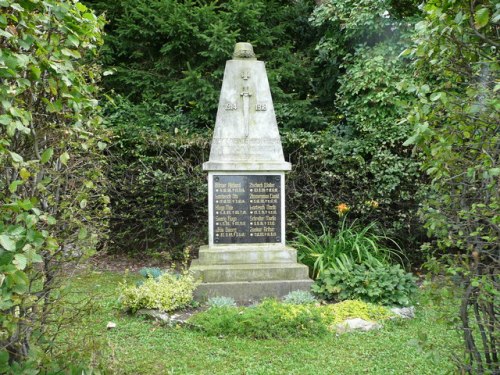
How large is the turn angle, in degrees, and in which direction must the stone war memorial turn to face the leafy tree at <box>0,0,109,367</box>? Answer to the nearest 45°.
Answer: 0° — it already faces it

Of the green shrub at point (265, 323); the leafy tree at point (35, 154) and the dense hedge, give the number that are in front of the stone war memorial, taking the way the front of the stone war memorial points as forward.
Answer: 2

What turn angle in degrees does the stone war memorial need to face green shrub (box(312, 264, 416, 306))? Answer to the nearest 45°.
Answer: approximately 45° to its left

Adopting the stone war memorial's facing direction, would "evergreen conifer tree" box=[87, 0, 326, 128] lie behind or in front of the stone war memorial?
behind

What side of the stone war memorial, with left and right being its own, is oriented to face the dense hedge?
back

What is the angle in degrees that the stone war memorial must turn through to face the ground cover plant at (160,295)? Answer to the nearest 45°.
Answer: approximately 45° to its right

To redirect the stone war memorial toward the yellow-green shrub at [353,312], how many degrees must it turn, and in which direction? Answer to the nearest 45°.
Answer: approximately 45° to its left

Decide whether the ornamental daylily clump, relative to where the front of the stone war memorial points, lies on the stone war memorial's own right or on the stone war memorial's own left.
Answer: on the stone war memorial's own left

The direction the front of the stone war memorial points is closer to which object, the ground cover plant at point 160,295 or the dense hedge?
the ground cover plant

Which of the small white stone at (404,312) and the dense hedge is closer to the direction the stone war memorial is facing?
the small white stone

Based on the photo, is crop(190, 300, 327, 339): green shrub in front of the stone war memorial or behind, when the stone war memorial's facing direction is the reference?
in front

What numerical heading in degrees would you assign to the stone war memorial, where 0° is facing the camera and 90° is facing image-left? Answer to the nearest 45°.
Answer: approximately 0°

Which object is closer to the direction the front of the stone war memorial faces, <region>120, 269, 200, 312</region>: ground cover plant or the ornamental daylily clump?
the ground cover plant
